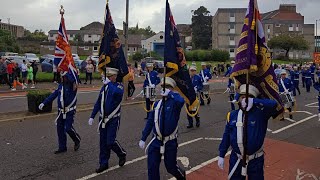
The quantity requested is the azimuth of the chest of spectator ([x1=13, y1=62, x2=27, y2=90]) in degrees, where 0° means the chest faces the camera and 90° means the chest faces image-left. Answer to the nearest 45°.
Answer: approximately 270°

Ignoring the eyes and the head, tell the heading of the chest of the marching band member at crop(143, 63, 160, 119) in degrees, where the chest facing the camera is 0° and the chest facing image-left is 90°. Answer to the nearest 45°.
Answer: approximately 45°

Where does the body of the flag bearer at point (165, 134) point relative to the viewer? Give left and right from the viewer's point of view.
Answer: facing the viewer and to the left of the viewer

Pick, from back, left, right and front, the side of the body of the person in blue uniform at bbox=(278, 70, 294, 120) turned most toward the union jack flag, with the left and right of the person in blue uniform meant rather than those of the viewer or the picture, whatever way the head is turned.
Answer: front

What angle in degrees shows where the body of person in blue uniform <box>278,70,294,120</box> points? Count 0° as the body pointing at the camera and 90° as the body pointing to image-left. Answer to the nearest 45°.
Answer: approximately 45°

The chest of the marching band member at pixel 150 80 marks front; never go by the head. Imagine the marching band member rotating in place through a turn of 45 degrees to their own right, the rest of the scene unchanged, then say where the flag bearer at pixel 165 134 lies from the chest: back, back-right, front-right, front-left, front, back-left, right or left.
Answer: left

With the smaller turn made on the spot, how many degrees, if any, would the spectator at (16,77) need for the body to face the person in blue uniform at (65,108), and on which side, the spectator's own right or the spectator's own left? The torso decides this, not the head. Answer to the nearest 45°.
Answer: approximately 90° to the spectator's own right

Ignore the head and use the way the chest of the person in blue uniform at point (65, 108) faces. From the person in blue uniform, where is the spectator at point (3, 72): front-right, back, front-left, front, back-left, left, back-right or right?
back-right

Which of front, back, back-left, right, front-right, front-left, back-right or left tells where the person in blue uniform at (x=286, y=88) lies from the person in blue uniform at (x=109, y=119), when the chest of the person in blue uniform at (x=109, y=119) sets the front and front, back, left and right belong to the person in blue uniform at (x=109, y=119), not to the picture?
back

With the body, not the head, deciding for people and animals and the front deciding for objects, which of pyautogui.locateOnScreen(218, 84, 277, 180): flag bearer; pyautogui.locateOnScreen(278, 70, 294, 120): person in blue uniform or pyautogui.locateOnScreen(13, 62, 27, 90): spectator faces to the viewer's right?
the spectator

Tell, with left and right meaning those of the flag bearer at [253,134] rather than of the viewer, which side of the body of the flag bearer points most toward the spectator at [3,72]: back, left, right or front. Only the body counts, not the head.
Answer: right

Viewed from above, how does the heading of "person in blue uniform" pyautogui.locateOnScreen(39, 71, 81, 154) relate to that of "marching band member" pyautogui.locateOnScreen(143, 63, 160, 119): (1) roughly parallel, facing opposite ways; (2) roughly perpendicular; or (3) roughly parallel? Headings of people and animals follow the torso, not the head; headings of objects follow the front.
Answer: roughly parallel

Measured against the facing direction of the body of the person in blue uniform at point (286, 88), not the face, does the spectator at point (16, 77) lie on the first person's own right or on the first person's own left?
on the first person's own right

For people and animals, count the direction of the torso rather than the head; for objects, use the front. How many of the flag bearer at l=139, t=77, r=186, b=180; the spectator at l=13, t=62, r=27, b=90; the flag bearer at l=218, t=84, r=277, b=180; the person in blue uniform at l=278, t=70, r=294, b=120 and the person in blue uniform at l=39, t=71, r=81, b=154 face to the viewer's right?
1

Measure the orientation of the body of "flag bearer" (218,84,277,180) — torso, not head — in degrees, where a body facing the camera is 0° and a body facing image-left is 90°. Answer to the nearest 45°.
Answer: approximately 45°

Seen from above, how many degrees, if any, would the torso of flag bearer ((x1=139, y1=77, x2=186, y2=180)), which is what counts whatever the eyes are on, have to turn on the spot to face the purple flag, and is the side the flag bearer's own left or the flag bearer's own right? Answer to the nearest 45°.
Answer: approximately 90° to the flag bearer's own left

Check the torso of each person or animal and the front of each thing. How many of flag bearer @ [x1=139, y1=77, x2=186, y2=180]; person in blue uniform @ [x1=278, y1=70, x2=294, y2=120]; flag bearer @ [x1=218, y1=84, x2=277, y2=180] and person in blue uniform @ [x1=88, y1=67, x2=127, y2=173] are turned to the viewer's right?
0
